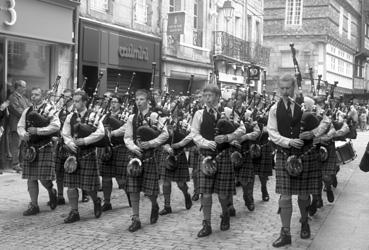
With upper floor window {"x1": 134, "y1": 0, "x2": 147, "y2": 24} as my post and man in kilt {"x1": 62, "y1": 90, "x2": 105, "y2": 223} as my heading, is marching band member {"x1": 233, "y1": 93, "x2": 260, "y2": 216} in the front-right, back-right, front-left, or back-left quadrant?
front-left

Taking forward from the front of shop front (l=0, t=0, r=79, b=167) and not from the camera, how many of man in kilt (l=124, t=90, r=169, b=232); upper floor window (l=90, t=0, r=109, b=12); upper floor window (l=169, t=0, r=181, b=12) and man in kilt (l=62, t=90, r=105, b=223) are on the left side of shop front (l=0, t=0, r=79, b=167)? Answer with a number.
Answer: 2

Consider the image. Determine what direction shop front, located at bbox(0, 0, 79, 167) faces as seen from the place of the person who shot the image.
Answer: facing the viewer and to the right of the viewer

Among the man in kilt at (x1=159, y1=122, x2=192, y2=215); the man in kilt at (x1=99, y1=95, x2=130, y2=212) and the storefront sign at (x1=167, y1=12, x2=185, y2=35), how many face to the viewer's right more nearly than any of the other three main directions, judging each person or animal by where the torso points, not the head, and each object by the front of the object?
0

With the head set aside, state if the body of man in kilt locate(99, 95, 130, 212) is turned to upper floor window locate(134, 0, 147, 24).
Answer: no

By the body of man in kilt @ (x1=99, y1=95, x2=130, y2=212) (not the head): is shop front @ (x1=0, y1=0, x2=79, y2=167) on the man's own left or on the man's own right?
on the man's own right

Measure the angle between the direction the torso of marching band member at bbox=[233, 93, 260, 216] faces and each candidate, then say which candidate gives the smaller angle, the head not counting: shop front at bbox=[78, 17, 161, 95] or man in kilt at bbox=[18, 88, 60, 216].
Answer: the man in kilt

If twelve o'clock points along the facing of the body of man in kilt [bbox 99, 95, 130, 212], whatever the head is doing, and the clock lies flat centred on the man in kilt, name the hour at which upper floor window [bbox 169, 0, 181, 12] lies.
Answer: The upper floor window is roughly at 5 o'clock from the man in kilt.

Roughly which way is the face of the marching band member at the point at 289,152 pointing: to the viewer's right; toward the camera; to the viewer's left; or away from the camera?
toward the camera

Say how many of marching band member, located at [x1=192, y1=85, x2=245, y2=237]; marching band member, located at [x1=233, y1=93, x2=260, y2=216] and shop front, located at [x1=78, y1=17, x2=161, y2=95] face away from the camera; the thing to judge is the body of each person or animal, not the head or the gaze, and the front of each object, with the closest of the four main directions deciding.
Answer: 0

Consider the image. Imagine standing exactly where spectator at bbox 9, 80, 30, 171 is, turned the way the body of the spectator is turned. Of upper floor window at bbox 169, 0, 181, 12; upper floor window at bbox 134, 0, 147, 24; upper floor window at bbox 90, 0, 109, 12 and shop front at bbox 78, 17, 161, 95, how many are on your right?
0

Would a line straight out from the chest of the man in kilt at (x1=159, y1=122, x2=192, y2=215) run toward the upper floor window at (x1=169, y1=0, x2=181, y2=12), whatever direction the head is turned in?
no

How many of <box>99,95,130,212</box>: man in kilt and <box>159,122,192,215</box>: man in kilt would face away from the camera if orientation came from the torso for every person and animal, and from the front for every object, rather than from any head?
0

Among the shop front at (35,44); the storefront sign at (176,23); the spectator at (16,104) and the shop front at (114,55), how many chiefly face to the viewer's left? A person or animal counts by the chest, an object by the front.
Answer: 0

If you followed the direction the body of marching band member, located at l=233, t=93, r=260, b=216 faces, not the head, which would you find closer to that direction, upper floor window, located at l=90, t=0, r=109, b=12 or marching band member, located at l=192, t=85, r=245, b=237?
the marching band member

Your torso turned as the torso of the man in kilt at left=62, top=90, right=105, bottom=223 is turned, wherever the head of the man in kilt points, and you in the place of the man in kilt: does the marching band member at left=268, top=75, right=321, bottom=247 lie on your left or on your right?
on your left

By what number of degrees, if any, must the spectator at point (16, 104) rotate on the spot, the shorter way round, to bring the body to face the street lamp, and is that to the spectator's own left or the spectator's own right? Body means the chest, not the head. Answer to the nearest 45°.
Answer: approximately 90° to the spectator's own left

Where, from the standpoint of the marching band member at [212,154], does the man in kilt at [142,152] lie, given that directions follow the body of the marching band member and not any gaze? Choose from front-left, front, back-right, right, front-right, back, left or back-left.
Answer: front-right

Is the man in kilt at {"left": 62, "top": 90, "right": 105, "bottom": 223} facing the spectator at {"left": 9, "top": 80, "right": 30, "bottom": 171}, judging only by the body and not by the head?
no

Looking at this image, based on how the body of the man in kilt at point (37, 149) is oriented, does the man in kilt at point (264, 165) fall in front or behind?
behind

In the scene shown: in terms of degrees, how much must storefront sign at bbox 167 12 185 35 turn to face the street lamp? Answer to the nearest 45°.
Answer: approximately 135° to its left

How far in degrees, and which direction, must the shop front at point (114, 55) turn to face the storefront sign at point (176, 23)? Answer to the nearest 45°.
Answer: approximately 90° to its left

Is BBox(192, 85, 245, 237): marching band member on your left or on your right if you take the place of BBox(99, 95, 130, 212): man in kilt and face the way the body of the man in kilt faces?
on your left

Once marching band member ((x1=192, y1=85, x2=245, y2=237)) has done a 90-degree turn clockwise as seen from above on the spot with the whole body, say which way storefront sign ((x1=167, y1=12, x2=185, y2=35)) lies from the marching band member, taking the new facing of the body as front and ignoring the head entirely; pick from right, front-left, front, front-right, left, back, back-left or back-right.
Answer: front-right
